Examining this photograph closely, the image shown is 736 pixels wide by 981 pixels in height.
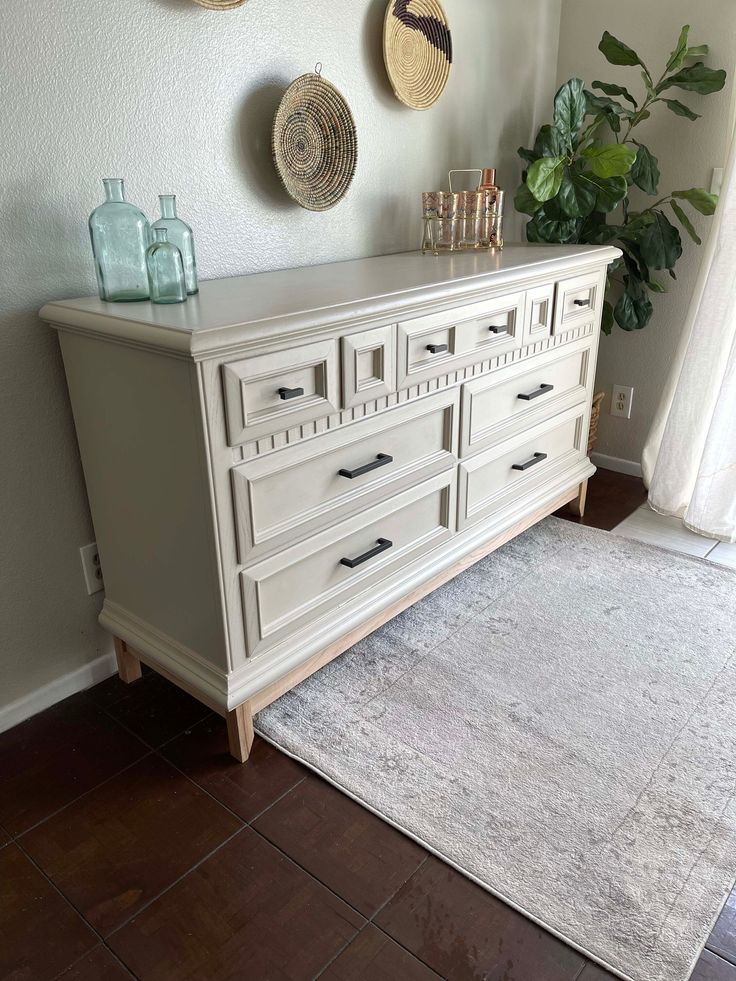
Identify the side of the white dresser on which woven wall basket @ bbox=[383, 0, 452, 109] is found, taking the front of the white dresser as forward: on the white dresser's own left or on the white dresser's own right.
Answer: on the white dresser's own left

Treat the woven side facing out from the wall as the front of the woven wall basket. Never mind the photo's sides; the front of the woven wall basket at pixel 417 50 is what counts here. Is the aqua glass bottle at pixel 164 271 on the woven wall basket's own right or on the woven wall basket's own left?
on the woven wall basket's own right

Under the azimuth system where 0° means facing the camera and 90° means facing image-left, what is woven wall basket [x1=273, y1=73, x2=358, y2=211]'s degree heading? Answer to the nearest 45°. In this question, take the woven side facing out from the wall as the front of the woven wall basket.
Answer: approximately 315°

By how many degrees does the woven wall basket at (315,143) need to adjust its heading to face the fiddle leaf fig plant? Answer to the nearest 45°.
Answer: approximately 90° to its left

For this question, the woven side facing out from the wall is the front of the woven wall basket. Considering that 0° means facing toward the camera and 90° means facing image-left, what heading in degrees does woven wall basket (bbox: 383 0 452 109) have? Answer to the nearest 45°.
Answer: approximately 315°

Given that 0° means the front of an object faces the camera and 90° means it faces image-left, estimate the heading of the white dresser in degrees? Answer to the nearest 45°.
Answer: approximately 315°

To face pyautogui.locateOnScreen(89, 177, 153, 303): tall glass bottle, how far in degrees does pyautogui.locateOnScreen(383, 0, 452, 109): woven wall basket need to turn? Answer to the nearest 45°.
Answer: approximately 90° to its right

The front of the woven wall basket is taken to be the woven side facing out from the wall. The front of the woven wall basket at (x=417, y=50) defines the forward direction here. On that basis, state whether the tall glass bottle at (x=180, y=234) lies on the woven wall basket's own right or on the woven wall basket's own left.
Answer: on the woven wall basket's own right
